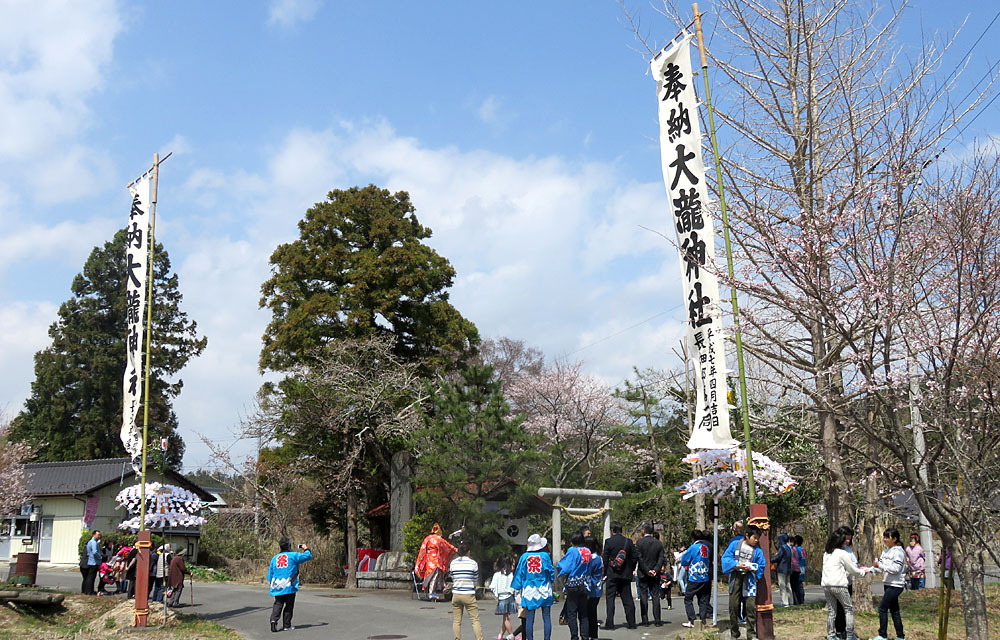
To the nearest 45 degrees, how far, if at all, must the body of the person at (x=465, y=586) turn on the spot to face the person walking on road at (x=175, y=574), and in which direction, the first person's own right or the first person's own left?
approximately 45° to the first person's own left

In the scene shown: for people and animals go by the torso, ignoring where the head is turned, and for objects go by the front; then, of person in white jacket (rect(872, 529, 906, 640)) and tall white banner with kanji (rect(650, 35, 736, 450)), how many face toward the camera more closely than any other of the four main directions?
1

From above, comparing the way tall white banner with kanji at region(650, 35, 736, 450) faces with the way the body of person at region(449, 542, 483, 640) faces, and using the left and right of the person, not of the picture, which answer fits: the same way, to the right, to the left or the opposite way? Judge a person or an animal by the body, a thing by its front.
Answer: the opposite way

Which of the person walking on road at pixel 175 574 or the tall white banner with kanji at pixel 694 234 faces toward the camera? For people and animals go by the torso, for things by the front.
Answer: the tall white banner with kanji

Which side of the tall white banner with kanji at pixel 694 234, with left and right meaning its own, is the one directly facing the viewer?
front

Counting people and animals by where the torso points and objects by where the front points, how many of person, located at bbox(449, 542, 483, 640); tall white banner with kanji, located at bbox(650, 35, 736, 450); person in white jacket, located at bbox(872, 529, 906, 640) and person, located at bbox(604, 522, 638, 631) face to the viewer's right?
0

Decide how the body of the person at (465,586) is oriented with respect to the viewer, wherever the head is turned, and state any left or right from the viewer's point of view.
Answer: facing away from the viewer

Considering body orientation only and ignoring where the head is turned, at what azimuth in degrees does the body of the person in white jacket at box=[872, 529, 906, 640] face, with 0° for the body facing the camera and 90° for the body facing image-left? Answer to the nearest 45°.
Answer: approximately 90°

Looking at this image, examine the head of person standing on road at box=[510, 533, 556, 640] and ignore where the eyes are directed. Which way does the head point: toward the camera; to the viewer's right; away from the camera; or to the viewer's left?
away from the camera
